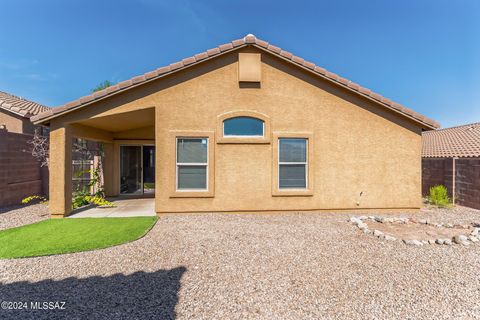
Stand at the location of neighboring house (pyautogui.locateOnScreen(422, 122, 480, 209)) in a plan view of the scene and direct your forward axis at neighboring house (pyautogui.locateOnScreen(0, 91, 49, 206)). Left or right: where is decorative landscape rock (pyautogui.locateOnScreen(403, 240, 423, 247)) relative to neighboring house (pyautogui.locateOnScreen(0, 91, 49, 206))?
left

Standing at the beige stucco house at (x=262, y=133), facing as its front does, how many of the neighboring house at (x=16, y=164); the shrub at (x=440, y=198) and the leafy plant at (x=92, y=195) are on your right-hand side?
1

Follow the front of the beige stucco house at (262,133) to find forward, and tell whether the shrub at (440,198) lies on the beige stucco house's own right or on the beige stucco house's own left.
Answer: on the beige stucco house's own right

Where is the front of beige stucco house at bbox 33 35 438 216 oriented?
away from the camera

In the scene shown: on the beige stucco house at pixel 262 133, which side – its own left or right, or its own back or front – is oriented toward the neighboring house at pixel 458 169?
right

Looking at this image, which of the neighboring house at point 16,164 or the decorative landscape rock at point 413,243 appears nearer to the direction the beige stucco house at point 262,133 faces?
the neighboring house

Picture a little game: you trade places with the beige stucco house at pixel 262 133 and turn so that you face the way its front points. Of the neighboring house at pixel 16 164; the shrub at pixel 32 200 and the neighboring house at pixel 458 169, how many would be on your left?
2

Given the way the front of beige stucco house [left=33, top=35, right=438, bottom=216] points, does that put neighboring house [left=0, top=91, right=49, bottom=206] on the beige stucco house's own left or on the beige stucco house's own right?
on the beige stucco house's own left

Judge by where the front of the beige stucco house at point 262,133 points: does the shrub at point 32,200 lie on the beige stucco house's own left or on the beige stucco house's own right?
on the beige stucco house's own left

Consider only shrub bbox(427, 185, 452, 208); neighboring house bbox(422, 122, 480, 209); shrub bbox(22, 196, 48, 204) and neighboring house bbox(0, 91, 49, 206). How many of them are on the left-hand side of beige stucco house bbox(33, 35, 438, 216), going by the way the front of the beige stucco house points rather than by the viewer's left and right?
2

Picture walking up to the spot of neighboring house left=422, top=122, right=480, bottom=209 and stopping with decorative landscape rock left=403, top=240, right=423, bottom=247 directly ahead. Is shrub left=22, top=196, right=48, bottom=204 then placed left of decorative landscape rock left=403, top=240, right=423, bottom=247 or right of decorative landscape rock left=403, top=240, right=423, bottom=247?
right

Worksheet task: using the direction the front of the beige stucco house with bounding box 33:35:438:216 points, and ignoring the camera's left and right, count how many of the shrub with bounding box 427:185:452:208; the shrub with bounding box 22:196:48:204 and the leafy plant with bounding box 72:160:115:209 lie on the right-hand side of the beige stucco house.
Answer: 1
